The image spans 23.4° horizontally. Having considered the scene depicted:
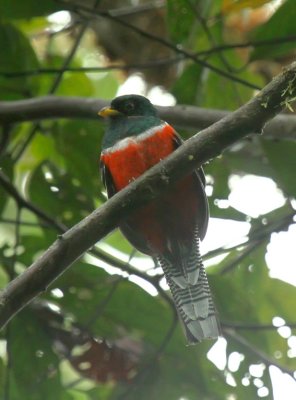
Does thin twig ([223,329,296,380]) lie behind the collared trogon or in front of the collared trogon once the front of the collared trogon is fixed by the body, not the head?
behind

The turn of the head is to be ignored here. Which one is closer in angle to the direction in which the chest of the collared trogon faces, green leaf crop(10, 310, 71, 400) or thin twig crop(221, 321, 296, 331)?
the green leaf

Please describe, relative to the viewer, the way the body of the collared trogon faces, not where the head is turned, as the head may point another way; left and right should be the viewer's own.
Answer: facing the viewer and to the left of the viewer
